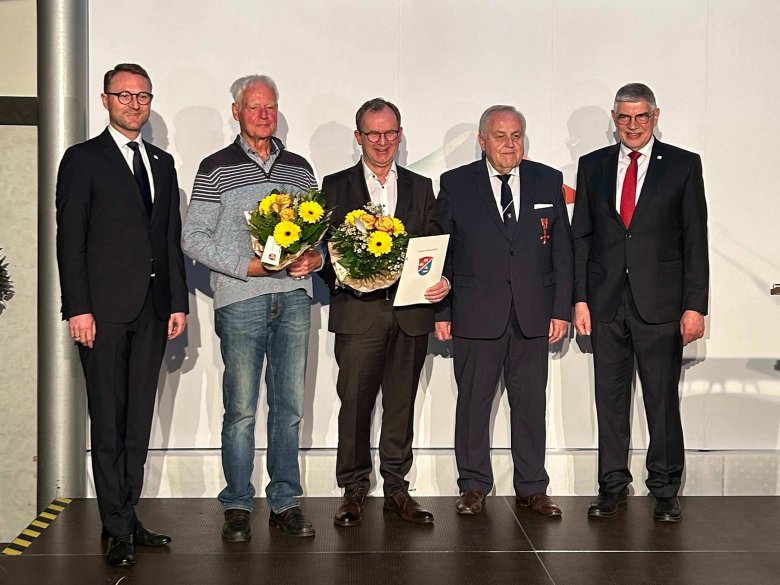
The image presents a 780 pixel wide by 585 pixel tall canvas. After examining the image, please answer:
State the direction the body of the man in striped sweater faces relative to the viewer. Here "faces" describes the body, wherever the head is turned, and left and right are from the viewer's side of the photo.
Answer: facing the viewer and to the right of the viewer

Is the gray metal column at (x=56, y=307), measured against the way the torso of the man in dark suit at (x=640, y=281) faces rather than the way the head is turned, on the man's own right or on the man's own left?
on the man's own right

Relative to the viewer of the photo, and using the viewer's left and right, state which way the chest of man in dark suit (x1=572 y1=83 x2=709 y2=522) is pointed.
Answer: facing the viewer

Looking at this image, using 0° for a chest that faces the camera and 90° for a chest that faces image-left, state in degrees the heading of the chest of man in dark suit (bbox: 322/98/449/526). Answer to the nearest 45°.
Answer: approximately 0°

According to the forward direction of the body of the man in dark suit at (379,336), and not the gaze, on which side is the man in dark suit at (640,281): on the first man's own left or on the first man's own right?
on the first man's own left

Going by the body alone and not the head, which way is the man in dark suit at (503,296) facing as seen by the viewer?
toward the camera

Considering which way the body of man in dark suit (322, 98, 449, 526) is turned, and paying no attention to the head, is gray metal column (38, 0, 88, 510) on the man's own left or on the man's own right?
on the man's own right

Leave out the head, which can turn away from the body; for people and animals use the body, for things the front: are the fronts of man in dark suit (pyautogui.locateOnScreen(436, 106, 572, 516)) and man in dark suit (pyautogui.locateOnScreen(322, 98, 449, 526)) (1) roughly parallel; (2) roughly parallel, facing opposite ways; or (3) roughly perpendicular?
roughly parallel

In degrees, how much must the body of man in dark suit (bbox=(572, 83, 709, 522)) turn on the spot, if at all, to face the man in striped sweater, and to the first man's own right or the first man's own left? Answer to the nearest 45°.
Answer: approximately 45° to the first man's own right

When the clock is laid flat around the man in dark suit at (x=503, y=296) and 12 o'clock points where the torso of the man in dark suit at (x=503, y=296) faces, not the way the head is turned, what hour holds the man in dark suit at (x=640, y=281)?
the man in dark suit at (x=640, y=281) is roughly at 9 o'clock from the man in dark suit at (x=503, y=296).

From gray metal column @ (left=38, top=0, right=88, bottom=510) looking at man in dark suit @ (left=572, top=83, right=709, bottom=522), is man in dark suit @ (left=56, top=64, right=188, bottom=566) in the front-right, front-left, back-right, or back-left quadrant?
front-right
